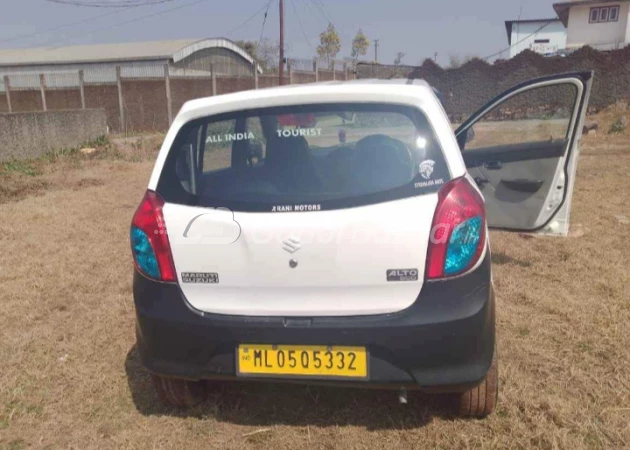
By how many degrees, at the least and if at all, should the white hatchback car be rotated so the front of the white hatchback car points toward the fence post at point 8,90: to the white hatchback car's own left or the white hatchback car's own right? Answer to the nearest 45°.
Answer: approximately 45° to the white hatchback car's own left

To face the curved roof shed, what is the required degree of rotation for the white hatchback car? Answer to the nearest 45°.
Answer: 0° — it already faces it

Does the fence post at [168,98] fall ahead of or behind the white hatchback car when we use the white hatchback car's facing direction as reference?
ahead

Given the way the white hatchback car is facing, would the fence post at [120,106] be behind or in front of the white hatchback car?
in front

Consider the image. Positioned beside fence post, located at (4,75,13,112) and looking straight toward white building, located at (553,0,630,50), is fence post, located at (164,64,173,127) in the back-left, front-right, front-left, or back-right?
front-right

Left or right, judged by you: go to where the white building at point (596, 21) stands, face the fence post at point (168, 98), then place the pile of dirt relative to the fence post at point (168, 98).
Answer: left

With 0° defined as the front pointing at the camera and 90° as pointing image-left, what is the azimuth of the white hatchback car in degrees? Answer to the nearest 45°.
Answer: approximately 180°

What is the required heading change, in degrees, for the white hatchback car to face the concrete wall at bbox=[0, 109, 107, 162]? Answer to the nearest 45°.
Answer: approximately 45° to its left

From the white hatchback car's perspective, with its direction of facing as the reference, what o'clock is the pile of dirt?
The pile of dirt is roughly at 1 o'clock from the white hatchback car.

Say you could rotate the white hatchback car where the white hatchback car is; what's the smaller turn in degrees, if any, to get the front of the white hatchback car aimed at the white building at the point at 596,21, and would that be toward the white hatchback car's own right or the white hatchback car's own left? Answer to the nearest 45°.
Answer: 0° — it already faces it
